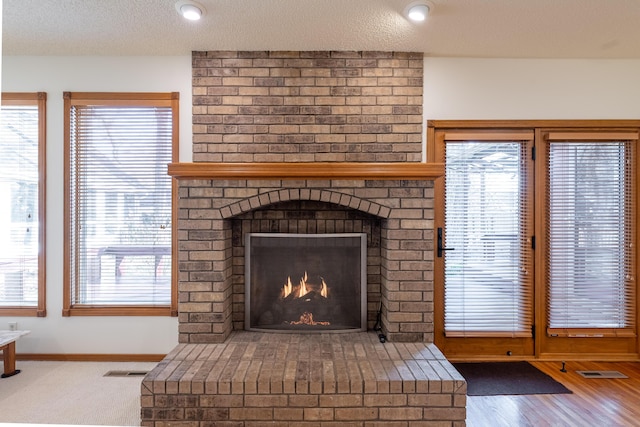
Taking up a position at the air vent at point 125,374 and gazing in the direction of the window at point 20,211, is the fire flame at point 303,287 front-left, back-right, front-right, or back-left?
back-right

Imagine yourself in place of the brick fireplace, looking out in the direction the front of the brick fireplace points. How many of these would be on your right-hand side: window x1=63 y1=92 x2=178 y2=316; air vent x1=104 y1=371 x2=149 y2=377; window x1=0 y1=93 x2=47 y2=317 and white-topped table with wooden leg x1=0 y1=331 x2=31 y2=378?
4

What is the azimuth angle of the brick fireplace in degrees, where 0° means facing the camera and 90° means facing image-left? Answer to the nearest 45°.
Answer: approximately 0°

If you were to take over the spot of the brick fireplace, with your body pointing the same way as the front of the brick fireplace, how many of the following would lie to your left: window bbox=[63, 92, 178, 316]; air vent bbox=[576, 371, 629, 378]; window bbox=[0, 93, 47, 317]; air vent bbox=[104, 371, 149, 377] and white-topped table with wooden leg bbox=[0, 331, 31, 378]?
1

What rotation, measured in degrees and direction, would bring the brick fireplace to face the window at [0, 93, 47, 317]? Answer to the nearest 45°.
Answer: approximately 90° to its right

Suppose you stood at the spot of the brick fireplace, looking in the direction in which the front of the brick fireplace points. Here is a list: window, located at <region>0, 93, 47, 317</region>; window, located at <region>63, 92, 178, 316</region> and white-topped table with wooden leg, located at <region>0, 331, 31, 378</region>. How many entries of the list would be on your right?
3

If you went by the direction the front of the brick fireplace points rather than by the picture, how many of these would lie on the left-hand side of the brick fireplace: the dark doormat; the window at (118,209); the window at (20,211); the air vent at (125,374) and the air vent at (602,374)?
2

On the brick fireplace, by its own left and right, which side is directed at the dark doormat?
left

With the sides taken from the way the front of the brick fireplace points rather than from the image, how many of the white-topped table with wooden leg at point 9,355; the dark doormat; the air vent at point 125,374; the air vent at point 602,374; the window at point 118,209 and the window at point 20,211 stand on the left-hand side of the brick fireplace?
2

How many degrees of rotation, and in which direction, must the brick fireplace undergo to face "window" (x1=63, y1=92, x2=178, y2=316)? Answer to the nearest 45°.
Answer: approximately 90° to its right

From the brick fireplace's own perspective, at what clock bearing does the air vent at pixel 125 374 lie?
The air vent is roughly at 3 o'clock from the brick fireplace.

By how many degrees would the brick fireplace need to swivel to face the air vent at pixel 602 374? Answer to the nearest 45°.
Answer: approximately 90° to its left
